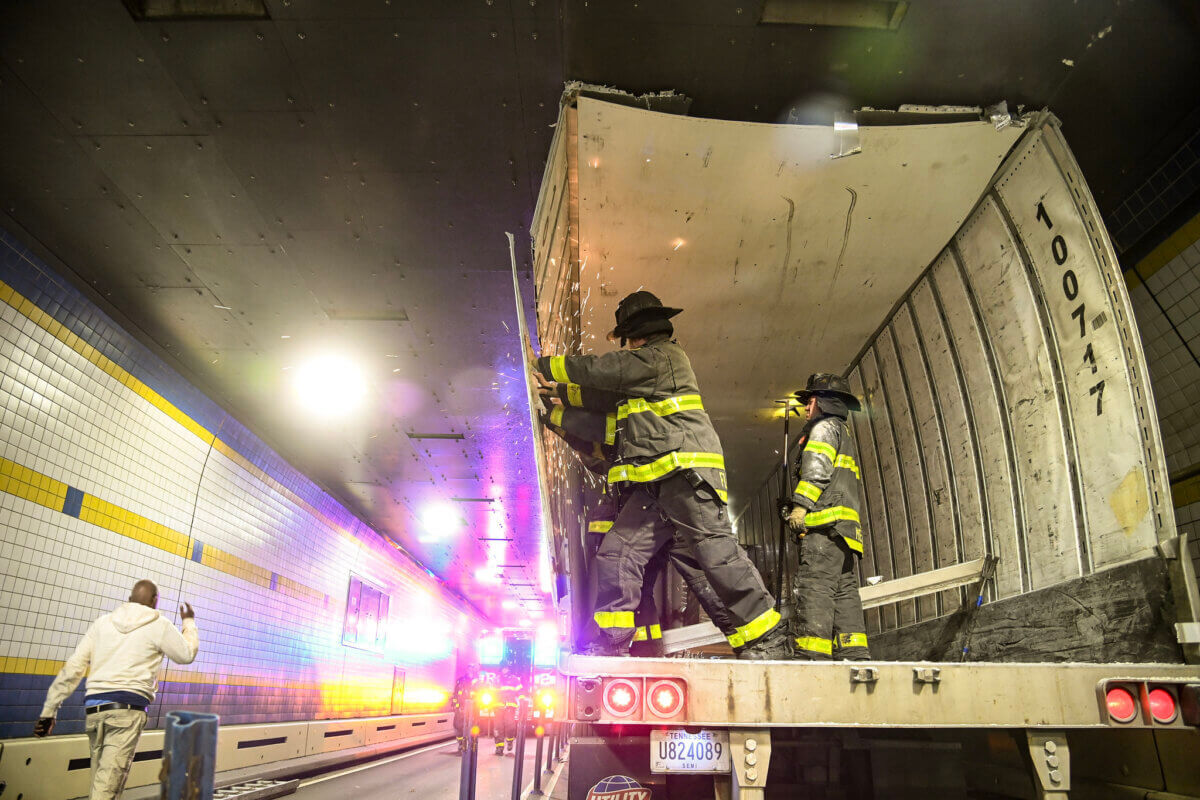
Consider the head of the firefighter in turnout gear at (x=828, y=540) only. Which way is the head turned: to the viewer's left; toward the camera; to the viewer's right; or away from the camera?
to the viewer's left

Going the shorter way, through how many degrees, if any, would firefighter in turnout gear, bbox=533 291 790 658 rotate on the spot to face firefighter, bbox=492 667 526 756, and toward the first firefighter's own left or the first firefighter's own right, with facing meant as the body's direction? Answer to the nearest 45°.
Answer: approximately 90° to the first firefighter's own right

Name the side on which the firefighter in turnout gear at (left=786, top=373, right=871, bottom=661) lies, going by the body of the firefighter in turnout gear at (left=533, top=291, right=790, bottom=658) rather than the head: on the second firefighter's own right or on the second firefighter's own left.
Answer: on the second firefighter's own right

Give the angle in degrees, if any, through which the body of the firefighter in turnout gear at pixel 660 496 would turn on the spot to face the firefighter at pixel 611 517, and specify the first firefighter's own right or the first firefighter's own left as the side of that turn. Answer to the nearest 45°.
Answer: approximately 45° to the first firefighter's own right

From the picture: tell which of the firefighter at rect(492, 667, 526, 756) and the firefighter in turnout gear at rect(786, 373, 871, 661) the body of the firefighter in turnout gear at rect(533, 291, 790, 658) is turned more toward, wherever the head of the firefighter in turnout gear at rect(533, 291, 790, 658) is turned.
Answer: the firefighter

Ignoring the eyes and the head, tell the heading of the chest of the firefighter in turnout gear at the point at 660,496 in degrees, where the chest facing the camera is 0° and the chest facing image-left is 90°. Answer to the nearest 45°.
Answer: approximately 90°

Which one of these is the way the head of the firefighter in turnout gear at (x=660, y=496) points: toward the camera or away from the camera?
away from the camera
